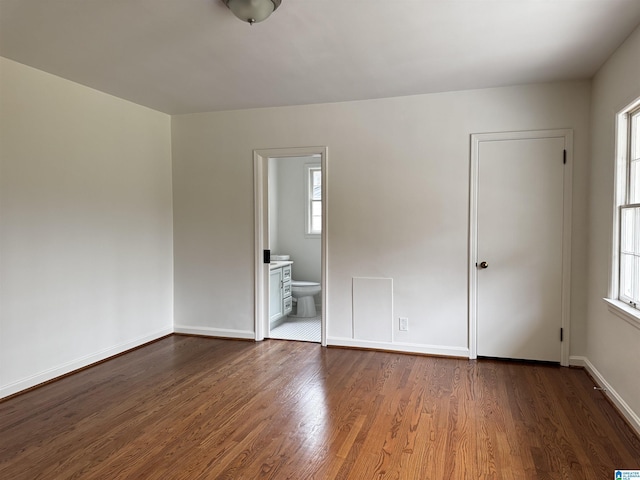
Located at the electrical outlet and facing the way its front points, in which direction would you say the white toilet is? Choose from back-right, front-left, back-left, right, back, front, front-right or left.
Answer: back-right

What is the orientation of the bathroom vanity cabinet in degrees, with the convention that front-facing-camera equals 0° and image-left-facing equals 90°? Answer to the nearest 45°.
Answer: approximately 315°

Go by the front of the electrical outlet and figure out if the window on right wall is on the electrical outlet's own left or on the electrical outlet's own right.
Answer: on the electrical outlet's own left

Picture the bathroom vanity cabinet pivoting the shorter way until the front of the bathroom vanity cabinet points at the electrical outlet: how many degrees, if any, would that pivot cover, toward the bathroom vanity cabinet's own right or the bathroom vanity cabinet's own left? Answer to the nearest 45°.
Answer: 0° — it already faces it
